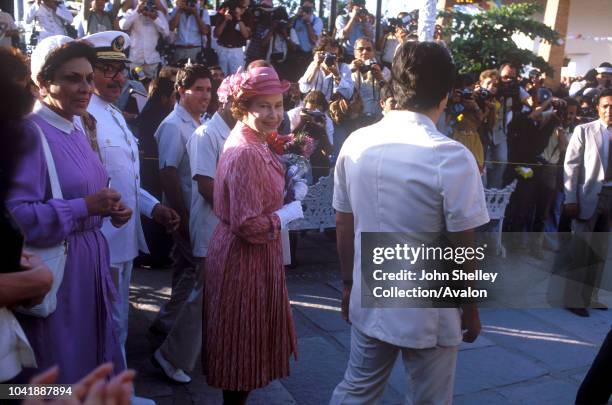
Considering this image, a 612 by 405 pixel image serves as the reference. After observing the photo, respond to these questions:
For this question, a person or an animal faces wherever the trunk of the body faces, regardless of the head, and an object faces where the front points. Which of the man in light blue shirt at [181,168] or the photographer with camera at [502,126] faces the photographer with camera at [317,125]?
the photographer with camera at [502,126]

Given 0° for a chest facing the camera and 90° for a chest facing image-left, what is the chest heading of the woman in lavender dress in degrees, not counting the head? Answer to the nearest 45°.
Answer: approximately 315°

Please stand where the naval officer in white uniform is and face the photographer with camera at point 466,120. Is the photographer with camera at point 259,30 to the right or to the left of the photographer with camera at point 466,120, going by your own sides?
left

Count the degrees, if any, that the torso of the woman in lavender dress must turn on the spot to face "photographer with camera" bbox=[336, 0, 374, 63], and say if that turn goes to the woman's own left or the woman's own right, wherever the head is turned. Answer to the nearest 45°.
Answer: approximately 90° to the woman's own left

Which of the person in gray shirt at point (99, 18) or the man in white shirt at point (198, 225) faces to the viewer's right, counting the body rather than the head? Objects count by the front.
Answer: the man in white shirt

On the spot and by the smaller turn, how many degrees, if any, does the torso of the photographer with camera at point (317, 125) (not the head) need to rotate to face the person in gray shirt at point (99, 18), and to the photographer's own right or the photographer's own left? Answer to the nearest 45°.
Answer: approximately 90° to the photographer's own right

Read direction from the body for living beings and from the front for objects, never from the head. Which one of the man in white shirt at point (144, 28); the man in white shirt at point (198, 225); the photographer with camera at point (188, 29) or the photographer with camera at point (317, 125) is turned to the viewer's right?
the man in white shirt at point (198, 225)

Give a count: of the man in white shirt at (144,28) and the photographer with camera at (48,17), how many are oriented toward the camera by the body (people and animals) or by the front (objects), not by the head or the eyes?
2

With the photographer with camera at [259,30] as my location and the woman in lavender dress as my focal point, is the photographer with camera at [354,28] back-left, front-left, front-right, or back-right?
back-left

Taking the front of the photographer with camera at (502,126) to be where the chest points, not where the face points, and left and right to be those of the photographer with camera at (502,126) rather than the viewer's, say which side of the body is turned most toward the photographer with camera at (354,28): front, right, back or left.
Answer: right

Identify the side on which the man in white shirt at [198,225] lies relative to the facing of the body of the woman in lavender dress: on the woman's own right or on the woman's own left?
on the woman's own left

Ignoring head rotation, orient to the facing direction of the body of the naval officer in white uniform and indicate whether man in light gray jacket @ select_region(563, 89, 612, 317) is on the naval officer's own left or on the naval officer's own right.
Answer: on the naval officer's own left

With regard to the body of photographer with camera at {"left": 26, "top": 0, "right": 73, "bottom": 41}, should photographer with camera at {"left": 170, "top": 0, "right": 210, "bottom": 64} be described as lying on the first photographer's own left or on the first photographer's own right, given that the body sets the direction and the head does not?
on the first photographer's own left
